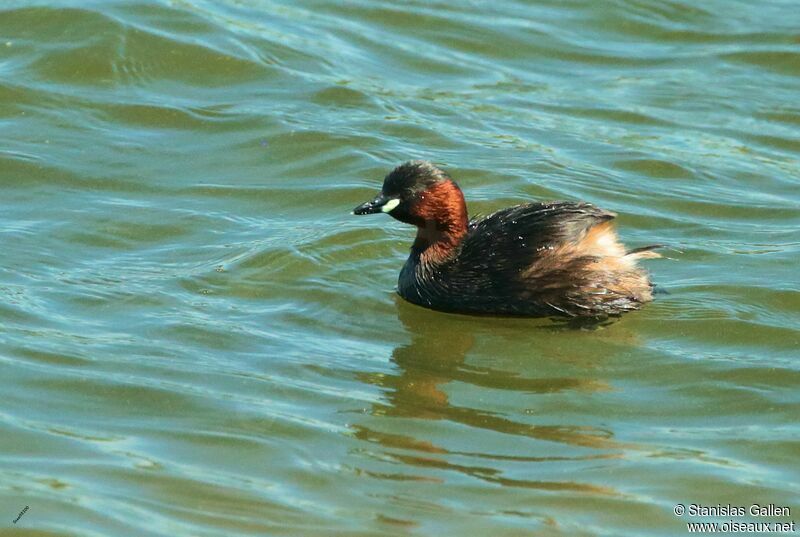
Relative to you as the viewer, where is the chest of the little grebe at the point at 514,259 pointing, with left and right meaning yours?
facing to the left of the viewer
